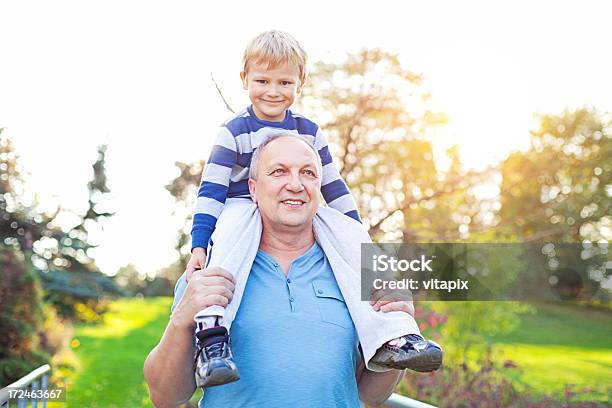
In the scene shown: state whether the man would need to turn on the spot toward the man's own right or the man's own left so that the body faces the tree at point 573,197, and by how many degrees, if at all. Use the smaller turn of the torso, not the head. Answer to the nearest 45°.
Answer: approximately 135° to the man's own left

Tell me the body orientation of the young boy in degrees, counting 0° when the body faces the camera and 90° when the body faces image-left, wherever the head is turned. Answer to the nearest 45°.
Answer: approximately 0°

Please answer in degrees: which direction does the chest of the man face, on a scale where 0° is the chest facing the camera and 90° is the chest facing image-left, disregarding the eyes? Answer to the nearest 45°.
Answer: approximately 0°

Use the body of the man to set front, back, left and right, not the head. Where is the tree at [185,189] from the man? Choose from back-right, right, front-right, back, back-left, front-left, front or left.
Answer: back

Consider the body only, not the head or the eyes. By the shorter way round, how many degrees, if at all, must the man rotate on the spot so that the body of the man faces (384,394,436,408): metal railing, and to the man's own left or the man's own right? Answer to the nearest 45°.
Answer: approximately 135° to the man's own left

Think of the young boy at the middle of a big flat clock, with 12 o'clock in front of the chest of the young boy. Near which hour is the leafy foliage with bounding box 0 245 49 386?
The leafy foliage is roughly at 5 o'clock from the young boy.
